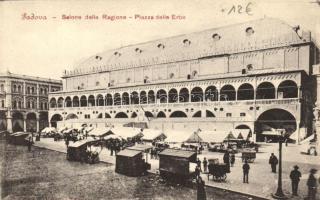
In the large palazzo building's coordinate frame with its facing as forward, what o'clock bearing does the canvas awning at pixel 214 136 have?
The canvas awning is roughly at 11 o'clock from the large palazzo building.

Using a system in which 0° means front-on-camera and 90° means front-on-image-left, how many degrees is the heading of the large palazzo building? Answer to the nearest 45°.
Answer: approximately 45°

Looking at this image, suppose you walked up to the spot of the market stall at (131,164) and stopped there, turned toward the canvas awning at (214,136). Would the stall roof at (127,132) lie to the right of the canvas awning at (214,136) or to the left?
left

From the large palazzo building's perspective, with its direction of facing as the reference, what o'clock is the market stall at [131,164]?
The market stall is roughly at 11 o'clock from the large palazzo building.
